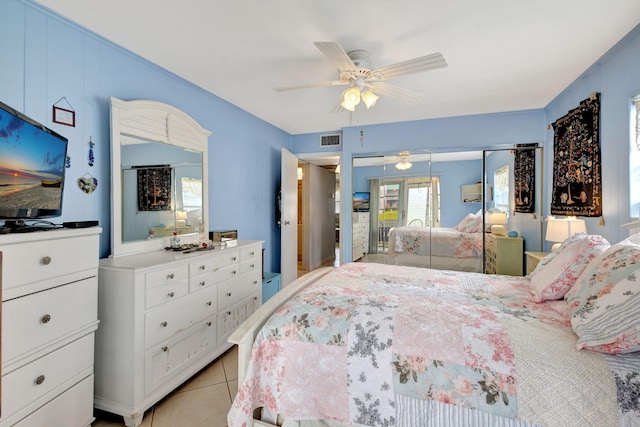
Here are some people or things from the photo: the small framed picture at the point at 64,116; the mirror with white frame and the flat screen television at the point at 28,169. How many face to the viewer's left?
0

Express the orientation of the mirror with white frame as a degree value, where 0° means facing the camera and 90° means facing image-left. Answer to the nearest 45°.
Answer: approximately 315°

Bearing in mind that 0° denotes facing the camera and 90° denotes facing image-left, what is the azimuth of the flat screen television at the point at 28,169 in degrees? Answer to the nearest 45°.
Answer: approximately 315°

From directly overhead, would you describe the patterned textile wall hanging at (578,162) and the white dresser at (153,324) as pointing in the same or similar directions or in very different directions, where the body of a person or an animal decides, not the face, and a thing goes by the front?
very different directions

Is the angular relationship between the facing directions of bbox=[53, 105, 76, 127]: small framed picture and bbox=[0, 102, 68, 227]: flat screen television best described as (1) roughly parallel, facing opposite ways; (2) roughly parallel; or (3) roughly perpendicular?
roughly parallel

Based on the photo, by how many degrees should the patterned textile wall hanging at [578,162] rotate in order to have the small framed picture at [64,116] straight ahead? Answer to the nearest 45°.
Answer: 0° — it already faces it

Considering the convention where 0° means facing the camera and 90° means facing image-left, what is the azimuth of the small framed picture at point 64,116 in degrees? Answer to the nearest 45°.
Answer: approximately 315°

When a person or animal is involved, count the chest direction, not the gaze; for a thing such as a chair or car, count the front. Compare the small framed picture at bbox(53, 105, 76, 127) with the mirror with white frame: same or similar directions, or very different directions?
same or similar directions

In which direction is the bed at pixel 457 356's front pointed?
to the viewer's left

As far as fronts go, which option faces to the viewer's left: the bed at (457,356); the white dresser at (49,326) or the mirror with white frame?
the bed

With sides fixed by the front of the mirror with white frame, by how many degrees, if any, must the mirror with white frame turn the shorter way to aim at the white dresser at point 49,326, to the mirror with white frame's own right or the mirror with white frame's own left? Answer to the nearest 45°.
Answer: approximately 90° to the mirror with white frame's own right

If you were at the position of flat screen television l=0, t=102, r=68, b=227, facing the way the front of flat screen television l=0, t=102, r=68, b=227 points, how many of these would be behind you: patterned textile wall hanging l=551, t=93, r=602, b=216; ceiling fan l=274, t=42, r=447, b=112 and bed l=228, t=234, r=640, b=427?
0

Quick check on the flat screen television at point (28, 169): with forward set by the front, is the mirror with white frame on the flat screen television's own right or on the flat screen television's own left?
on the flat screen television's own left

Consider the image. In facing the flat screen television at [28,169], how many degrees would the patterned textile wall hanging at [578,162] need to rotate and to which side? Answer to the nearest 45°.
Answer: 0° — it already faces it

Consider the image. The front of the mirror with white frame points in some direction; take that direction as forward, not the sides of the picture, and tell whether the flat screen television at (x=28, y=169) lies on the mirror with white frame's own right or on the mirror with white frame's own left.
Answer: on the mirror with white frame's own right

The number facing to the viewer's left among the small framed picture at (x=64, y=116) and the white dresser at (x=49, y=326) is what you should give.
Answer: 0

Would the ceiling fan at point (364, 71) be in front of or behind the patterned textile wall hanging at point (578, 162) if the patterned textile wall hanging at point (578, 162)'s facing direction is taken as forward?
in front

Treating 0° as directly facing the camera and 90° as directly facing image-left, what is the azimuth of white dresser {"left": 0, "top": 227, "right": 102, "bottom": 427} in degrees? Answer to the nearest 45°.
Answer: approximately 315°

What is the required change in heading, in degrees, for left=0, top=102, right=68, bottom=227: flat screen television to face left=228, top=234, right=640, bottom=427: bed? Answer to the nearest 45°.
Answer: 0° — it already faces it

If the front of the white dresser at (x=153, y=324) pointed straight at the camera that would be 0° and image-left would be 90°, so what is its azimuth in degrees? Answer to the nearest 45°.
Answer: approximately 315°
